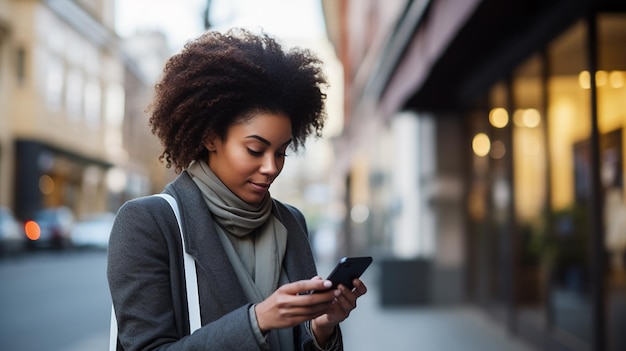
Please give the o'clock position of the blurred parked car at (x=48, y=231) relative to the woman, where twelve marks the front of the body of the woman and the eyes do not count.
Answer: The blurred parked car is roughly at 7 o'clock from the woman.

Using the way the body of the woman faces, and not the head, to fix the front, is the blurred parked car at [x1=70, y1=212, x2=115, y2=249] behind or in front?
behind

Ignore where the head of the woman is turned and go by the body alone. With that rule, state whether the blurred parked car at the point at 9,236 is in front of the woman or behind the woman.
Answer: behind

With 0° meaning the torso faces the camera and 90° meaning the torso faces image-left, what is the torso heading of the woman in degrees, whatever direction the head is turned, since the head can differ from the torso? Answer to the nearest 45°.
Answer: approximately 315°
